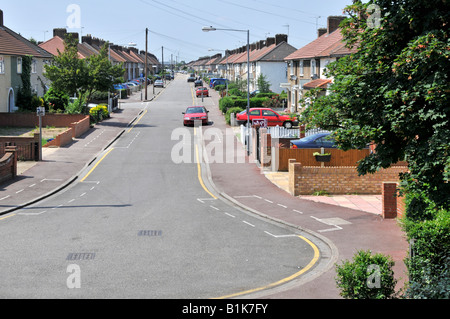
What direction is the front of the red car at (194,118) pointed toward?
toward the camera

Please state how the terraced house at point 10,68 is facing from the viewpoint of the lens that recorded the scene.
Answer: facing the viewer and to the right of the viewer

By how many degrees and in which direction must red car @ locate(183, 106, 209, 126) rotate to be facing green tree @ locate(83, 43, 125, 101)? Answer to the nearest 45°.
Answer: approximately 90° to its right

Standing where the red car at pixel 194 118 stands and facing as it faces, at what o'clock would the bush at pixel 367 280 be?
The bush is roughly at 12 o'clock from the red car.

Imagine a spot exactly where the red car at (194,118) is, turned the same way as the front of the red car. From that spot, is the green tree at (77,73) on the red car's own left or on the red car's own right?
on the red car's own right

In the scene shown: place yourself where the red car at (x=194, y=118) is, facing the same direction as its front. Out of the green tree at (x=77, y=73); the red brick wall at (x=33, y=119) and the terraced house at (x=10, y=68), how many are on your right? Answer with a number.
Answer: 3

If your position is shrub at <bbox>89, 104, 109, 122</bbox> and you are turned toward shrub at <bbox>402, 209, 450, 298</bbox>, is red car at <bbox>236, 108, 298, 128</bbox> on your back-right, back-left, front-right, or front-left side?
front-left

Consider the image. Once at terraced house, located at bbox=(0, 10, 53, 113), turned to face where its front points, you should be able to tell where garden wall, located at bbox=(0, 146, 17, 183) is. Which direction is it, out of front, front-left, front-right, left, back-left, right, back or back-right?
front-right

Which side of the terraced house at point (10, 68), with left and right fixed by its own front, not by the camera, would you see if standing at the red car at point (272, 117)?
front

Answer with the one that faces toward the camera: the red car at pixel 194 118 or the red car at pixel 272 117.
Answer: the red car at pixel 194 118

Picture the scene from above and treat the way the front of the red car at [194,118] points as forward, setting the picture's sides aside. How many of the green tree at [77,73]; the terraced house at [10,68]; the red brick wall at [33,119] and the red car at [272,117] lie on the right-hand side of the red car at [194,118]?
3

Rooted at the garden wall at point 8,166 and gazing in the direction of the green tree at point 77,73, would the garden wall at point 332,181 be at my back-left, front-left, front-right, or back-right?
back-right
